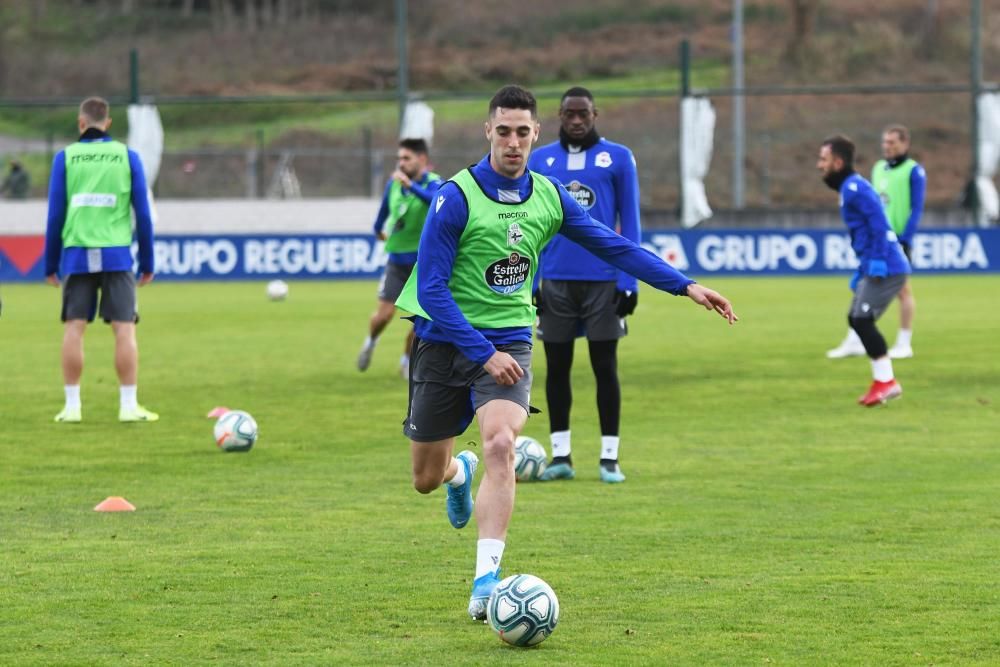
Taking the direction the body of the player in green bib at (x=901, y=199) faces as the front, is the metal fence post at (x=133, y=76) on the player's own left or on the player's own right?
on the player's own right

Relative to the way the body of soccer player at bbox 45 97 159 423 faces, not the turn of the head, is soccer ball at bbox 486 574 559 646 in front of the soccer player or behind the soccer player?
behind

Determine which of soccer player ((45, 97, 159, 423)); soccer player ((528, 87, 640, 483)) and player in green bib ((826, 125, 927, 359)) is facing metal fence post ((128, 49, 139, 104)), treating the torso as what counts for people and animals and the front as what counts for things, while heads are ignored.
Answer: soccer player ((45, 97, 159, 423))

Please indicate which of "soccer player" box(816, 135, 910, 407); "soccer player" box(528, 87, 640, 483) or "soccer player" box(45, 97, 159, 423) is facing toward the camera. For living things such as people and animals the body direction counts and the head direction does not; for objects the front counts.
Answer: "soccer player" box(528, 87, 640, 483)

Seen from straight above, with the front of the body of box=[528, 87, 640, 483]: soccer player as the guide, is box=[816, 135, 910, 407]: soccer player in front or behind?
behind

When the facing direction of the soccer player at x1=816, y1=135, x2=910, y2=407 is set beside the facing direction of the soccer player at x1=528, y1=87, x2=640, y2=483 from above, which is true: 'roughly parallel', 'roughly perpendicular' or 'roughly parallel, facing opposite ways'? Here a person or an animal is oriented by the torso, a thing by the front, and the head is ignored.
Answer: roughly perpendicular

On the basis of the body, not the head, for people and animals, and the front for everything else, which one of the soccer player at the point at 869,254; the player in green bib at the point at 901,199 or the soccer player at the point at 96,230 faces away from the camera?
the soccer player at the point at 96,230

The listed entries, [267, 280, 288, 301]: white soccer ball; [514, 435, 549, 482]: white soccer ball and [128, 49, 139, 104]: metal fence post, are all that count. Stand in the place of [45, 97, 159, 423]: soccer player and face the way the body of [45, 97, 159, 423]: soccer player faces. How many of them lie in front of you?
2

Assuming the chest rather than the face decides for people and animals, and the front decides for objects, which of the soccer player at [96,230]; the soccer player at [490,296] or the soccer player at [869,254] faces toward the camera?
the soccer player at [490,296]

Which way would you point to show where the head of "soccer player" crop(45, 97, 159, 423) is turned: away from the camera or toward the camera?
away from the camera

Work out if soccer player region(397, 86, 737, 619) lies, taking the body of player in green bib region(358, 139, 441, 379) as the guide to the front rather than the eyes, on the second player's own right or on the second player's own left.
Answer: on the second player's own left

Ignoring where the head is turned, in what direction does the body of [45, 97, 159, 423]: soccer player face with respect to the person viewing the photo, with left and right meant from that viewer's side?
facing away from the viewer

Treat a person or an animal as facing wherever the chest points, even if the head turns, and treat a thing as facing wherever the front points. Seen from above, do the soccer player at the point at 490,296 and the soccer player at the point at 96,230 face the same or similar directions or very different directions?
very different directions

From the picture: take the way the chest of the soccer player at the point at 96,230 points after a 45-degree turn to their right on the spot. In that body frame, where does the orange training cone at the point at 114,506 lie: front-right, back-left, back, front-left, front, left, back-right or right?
back-right

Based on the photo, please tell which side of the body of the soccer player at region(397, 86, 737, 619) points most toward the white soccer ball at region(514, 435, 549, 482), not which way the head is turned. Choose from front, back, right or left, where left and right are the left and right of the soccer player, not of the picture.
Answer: back
